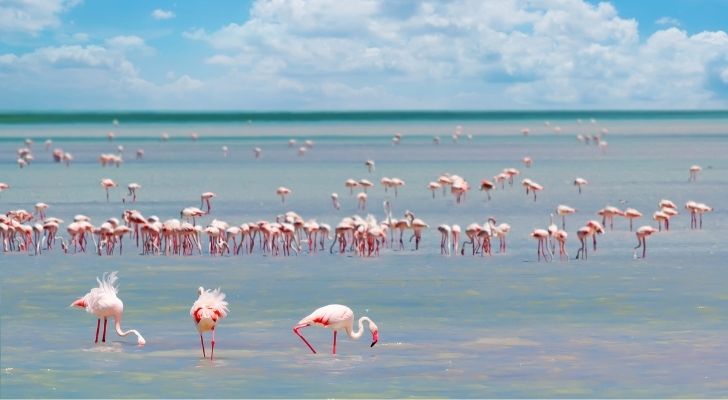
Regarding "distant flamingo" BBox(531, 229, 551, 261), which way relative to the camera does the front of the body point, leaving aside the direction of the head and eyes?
to the viewer's right

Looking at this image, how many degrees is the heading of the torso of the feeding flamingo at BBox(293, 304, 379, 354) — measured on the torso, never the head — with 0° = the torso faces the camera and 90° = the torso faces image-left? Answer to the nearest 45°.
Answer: approximately 270°

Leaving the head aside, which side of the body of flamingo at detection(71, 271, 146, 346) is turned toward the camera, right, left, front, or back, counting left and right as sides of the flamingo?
right

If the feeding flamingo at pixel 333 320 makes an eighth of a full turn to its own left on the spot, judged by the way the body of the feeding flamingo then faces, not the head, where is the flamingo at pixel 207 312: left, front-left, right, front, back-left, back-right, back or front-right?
back-left

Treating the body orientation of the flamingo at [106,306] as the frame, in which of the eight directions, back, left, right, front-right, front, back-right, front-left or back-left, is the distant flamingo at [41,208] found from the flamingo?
left

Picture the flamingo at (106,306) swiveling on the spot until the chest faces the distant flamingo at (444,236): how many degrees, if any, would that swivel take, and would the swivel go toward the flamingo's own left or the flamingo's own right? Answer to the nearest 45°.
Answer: approximately 45° to the flamingo's own left
